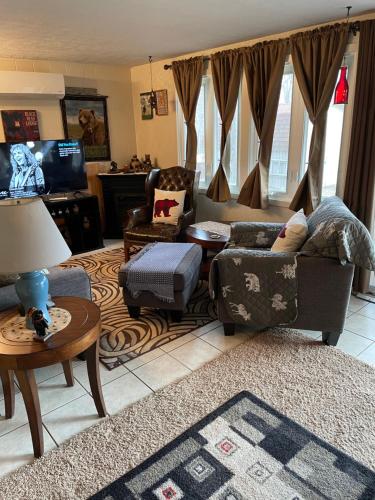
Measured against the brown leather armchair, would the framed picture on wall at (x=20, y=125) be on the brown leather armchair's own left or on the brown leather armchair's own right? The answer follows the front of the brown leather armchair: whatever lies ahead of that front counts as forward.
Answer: on the brown leather armchair's own right

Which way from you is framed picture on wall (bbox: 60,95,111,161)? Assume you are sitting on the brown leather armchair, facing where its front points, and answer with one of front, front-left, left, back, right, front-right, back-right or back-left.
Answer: right

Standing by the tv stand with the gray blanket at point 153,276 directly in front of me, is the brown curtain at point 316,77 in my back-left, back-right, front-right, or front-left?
front-left

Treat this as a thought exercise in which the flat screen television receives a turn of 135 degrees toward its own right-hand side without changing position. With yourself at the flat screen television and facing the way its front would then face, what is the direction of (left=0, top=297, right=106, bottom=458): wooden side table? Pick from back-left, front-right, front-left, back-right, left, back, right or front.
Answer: left

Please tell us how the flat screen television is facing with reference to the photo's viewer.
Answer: facing the viewer and to the right of the viewer

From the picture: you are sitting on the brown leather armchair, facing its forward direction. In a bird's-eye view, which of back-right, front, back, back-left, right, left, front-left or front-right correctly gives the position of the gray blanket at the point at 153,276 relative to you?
front-left

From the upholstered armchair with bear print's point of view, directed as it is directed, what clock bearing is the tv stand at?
The tv stand is roughly at 1 o'clock from the upholstered armchair with bear print.

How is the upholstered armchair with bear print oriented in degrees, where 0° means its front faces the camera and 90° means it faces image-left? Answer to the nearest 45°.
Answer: approximately 90°

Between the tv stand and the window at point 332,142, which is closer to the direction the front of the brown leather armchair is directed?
the tv stand

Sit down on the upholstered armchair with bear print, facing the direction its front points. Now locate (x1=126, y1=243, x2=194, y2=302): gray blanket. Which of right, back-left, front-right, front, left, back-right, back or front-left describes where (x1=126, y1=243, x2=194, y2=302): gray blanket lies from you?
front

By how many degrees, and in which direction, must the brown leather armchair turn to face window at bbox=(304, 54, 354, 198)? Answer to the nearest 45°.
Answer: approximately 90° to its left

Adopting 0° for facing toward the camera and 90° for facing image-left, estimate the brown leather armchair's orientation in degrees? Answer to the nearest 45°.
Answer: approximately 45°
